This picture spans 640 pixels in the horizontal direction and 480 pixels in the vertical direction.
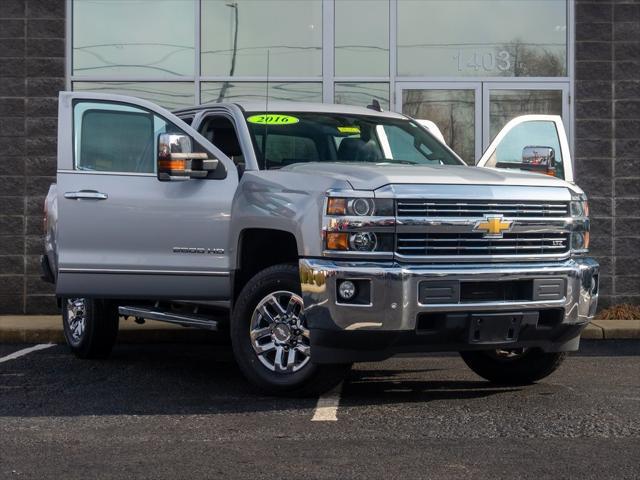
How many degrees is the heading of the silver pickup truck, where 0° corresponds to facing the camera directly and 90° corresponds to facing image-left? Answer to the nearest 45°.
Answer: approximately 315°
